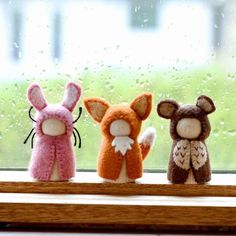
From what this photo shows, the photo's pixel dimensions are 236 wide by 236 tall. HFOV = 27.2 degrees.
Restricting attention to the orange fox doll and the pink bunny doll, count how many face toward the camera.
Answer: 2

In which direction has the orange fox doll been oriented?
toward the camera

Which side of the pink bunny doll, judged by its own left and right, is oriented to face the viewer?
front
